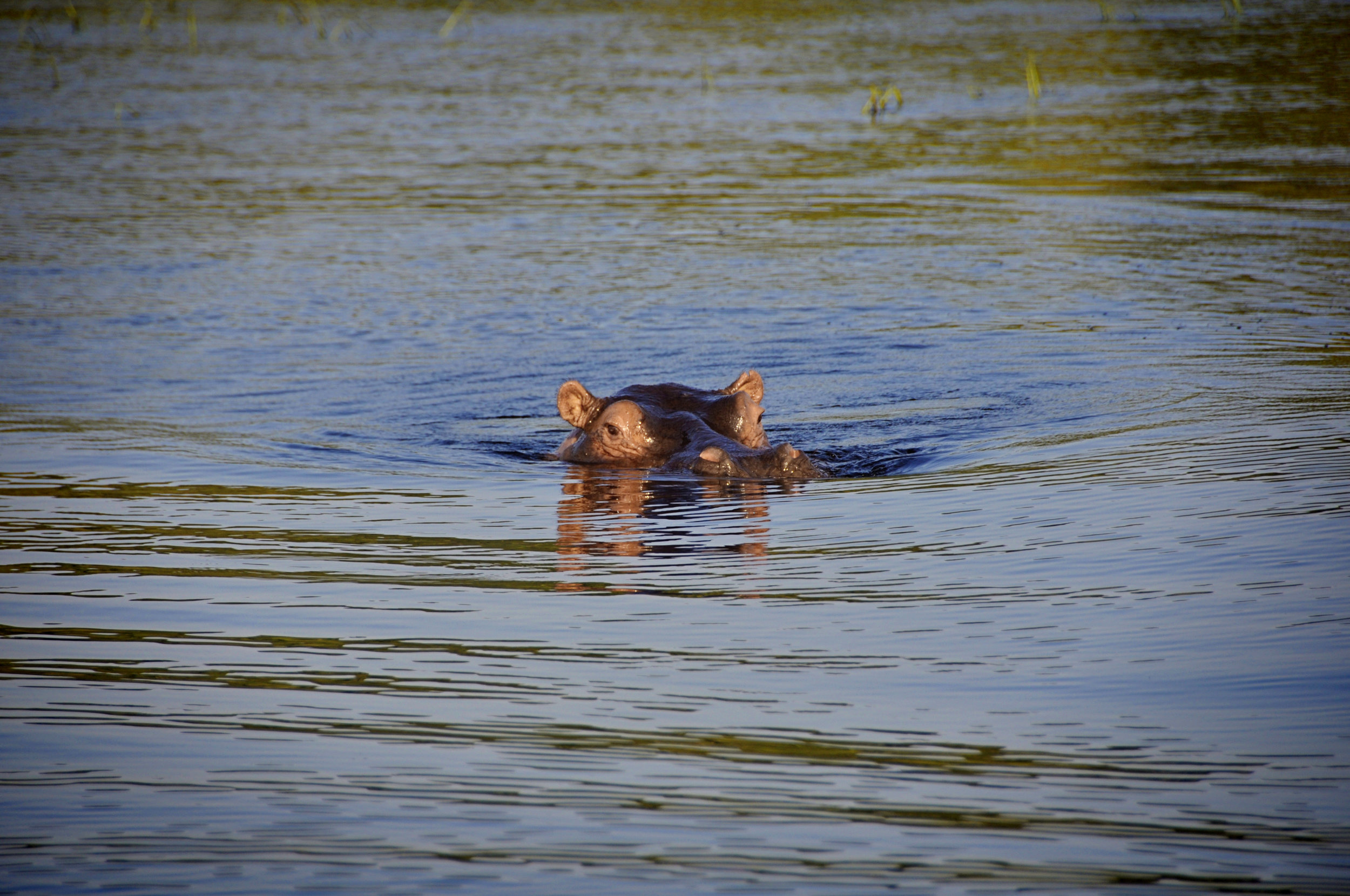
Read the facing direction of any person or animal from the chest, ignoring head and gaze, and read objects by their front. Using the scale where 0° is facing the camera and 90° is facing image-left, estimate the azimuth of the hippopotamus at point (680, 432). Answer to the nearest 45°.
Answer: approximately 315°
